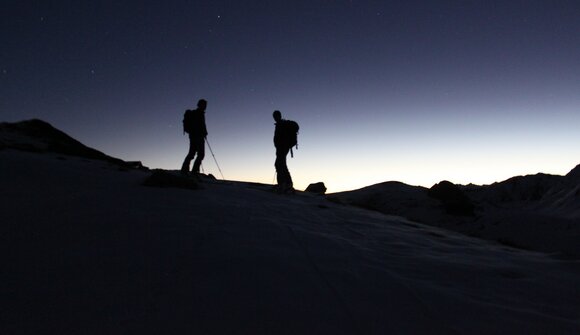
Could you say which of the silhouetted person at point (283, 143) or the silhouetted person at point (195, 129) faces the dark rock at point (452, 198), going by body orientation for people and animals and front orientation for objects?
the silhouetted person at point (195, 129)

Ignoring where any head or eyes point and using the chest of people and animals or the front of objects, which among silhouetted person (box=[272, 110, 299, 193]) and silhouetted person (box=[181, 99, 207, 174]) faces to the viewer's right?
silhouetted person (box=[181, 99, 207, 174])

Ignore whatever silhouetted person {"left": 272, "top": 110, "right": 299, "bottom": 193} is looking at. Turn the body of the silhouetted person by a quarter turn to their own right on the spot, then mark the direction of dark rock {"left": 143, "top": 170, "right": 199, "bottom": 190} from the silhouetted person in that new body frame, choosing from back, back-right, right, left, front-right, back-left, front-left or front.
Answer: back-left

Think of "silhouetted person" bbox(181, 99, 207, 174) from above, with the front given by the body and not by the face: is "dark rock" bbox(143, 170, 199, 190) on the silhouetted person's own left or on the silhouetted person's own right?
on the silhouetted person's own right

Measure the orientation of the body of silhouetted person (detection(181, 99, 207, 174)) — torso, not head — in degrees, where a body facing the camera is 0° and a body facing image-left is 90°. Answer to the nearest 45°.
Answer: approximately 270°

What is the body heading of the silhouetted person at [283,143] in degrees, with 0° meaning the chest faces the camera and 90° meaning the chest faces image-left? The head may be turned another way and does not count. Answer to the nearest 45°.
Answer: approximately 90°

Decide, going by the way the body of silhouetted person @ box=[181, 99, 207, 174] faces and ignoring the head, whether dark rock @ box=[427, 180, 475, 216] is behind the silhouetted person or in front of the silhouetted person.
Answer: in front

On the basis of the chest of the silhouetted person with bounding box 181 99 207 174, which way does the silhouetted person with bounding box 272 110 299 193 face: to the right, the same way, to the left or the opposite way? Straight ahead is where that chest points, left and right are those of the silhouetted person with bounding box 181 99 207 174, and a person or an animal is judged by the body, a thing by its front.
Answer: the opposite way

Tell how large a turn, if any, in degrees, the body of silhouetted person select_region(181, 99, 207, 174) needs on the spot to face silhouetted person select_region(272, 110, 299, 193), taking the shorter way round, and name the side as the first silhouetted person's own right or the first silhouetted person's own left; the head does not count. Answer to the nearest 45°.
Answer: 0° — they already face them

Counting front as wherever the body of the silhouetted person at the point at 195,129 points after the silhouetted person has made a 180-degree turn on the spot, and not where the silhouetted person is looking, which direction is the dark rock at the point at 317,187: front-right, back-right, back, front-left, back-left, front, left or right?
back-right

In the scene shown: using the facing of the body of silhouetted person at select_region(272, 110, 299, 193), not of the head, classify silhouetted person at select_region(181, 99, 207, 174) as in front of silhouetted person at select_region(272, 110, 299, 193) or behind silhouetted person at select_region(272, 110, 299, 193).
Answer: in front
